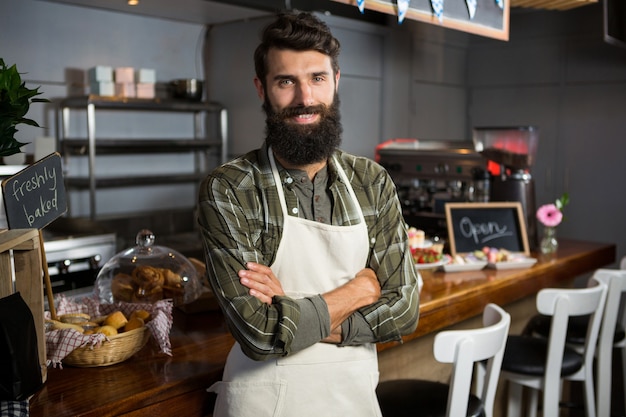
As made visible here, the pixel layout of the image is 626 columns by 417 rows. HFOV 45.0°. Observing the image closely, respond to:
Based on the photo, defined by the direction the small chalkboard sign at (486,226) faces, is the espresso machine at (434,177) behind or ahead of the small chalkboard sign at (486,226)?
behind

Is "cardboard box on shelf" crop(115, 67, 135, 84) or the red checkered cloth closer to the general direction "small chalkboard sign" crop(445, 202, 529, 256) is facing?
the red checkered cloth

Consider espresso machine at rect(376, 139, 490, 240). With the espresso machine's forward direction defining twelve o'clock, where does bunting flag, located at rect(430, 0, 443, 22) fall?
The bunting flag is roughly at 12 o'clock from the espresso machine.

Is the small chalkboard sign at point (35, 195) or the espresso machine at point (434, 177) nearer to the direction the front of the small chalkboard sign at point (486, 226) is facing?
the small chalkboard sign

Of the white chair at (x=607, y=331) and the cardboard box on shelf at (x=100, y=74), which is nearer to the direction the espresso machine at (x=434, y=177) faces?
the white chair

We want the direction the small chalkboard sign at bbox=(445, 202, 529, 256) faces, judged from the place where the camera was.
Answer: facing the viewer

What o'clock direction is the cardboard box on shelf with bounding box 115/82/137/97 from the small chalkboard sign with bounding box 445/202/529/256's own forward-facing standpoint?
The cardboard box on shelf is roughly at 4 o'clock from the small chalkboard sign.

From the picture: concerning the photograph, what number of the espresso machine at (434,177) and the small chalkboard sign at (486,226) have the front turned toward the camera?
2

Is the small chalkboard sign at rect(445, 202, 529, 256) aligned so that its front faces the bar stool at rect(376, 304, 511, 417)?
yes

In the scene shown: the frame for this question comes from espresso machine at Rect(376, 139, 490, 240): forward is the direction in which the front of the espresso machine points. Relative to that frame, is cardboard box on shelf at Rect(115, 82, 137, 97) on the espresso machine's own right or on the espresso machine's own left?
on the espresso machine's own right

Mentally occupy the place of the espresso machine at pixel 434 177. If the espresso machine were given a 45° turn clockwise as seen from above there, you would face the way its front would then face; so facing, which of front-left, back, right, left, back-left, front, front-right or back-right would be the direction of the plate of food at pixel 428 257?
front-left

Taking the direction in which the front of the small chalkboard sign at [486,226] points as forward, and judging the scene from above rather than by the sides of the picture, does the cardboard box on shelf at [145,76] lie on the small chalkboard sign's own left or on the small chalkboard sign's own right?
on the small chalkboard sign's own right

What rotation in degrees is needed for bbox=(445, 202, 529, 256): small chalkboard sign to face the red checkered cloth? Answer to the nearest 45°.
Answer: approximately 45° to its right

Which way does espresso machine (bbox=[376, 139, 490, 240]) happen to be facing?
toward the camera
